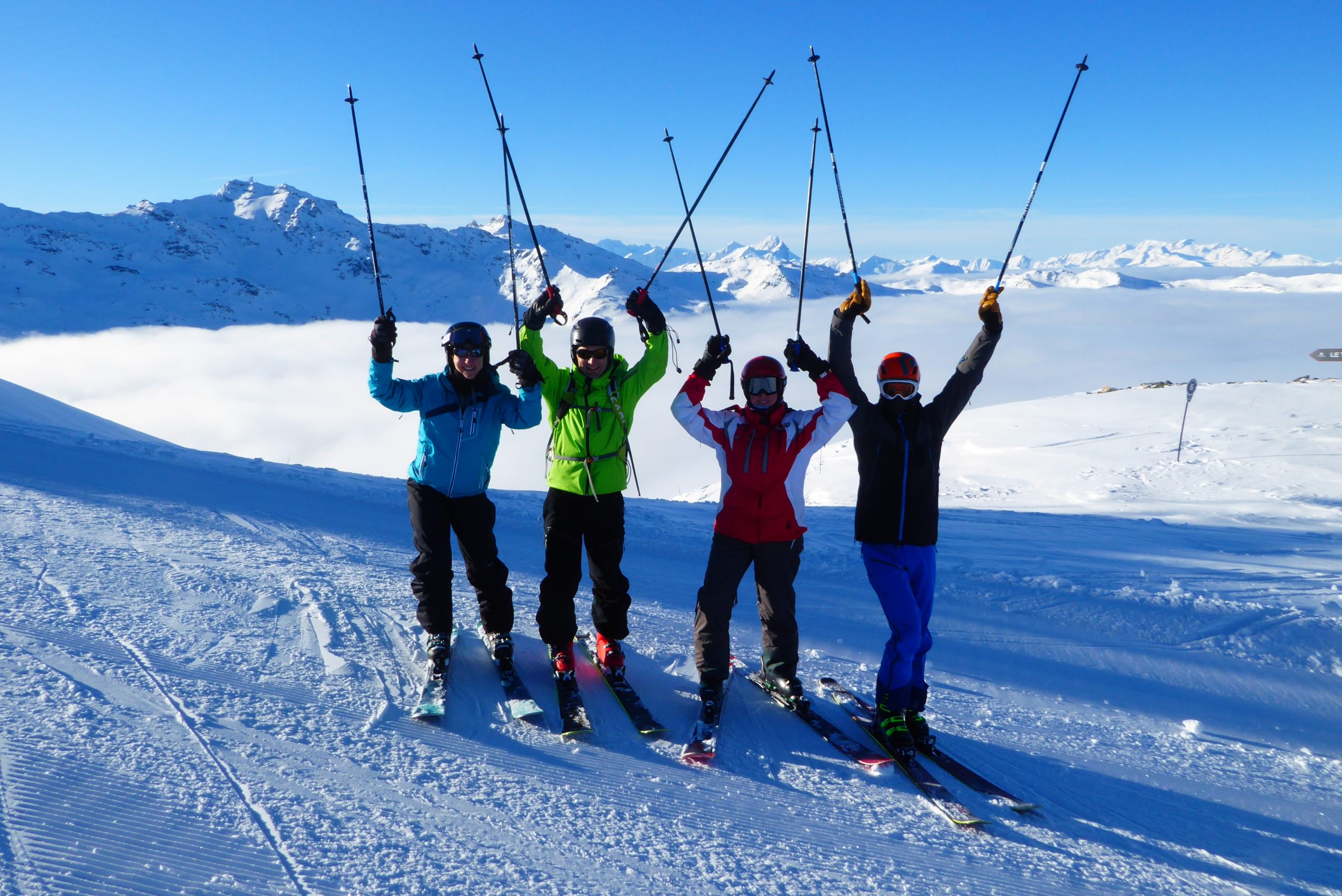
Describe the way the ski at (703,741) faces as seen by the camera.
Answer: facing the viewer

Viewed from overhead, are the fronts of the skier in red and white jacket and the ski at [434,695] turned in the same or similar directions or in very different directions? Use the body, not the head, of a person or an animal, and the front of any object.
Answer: same or similar directions

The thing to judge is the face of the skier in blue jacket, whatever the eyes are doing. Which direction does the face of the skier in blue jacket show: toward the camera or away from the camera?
toward the camera

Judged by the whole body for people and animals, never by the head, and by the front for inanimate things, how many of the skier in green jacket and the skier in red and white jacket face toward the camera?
2

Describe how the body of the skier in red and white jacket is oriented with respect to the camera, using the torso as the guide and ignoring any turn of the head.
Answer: toward the camera

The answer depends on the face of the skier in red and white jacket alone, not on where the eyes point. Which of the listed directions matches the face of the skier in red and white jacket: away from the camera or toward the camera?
toward the camera

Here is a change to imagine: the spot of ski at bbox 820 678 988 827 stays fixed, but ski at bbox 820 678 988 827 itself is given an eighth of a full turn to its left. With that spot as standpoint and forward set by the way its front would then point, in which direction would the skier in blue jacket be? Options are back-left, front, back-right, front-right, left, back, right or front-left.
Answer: back

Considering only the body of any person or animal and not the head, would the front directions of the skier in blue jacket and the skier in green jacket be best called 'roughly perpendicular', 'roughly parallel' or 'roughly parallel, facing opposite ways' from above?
roughly parallel

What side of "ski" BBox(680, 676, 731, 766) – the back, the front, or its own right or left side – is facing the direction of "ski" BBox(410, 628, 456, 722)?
right

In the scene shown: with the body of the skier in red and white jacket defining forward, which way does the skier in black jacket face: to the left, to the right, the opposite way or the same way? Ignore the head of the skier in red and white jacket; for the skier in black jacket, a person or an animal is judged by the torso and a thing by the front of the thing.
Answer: the same way

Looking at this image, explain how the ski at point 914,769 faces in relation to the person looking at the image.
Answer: facing the viewer and to the right of the viewer

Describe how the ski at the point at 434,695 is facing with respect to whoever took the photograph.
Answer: facing the viewer

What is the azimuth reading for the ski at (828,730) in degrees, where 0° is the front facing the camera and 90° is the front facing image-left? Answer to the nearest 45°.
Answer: approximately 315°

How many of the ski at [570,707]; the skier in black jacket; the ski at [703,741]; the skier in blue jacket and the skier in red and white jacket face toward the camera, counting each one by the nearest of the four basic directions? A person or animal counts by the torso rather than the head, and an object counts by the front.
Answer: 5
